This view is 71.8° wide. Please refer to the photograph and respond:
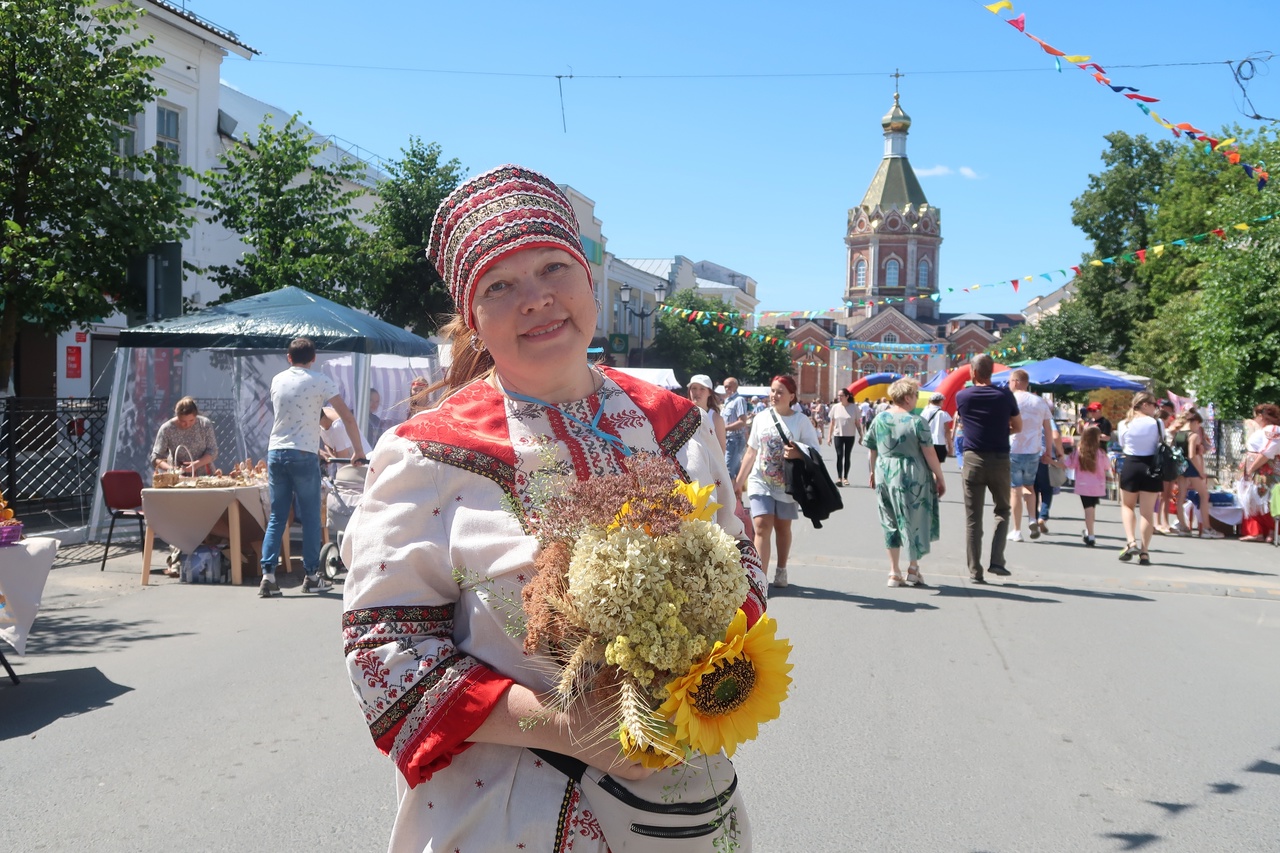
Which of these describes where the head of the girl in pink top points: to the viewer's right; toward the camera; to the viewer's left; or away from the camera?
away from the camera

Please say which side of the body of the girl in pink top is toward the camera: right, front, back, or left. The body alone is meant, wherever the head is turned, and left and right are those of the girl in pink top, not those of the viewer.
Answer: back

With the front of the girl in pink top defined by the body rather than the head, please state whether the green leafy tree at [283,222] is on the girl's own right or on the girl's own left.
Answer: on the girl's own left

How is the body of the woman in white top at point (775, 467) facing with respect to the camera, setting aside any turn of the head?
toward the camera

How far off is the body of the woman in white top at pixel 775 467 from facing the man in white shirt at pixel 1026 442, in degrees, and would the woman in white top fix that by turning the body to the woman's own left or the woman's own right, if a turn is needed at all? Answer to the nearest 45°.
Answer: approximately 135° to the woman's own left

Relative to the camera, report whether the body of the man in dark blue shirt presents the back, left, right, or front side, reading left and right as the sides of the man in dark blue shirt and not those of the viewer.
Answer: back

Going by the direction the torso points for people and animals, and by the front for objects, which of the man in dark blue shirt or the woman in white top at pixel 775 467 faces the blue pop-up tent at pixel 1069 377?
the man in dark blue shirt

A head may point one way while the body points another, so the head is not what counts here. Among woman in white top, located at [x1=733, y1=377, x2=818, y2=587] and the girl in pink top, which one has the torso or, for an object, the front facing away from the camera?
the girl in pink top

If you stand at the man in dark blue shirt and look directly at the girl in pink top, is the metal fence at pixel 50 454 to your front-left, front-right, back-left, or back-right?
back-left
